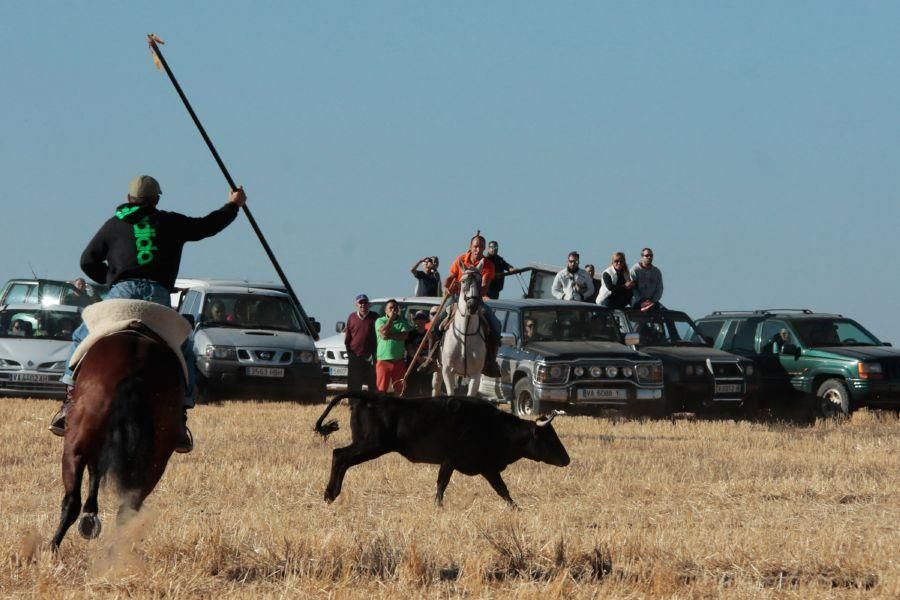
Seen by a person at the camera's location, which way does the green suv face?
facing the viewer and to the right of the viewer

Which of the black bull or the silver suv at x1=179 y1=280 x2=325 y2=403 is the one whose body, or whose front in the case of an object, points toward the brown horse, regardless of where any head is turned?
the silver suv

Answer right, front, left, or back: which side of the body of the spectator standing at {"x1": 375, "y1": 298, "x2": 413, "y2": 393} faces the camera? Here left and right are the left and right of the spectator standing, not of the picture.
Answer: front

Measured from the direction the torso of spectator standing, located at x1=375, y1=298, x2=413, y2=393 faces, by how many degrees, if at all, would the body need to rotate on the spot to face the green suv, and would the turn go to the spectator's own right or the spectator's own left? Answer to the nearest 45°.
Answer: approximately 90° to the spectator's own left

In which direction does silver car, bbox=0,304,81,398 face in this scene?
toward the camera

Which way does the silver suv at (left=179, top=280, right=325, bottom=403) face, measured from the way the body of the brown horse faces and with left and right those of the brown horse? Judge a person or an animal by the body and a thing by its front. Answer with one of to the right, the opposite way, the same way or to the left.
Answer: the opposite way

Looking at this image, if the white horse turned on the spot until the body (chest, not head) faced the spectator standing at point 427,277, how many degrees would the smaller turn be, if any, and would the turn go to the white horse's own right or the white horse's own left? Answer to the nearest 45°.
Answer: approximately 180°

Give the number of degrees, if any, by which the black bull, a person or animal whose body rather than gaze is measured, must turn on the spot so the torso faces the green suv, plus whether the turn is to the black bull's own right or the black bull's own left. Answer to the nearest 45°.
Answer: approximately 45° to the black bull's own left

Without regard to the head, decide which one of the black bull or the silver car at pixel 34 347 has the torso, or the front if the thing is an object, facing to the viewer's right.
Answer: the black bull

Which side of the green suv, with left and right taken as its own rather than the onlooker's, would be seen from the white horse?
right

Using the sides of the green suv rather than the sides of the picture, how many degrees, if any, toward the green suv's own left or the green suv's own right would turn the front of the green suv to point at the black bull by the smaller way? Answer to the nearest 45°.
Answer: approximately 45° to the green suv's own right

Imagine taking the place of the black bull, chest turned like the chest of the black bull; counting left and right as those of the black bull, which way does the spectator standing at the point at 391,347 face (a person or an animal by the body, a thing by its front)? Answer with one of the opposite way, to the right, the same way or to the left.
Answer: to the right

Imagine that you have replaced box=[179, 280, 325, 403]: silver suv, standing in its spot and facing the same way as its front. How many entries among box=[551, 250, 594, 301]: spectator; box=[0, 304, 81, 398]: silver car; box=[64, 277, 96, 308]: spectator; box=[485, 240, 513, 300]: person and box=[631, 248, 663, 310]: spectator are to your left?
3

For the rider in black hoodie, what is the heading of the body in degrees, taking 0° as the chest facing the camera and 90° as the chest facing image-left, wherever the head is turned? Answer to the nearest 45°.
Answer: approximately 180°

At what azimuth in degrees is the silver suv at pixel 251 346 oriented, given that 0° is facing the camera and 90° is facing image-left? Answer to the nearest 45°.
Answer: approximately 0°

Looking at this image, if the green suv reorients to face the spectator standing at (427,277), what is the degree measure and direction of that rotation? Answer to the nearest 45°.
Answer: approximately 135° to its right
